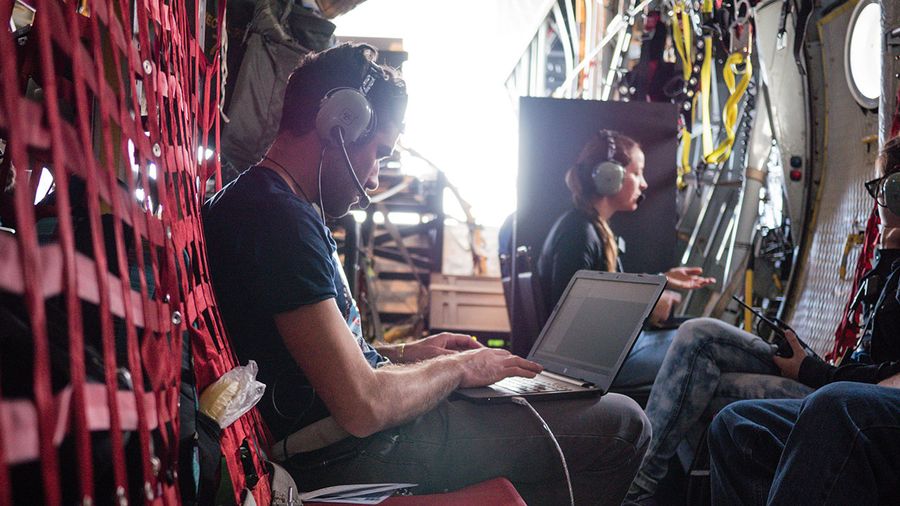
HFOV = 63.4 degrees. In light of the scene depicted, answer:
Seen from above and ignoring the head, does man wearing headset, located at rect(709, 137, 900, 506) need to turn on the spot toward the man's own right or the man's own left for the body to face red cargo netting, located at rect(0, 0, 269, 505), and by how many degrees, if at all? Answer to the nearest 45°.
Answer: approximately 45° to the man's own left

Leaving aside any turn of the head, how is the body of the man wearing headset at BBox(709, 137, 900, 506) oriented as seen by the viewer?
to the viewer's left

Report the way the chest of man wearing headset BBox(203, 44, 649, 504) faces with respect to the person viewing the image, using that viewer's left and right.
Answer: facing to the right of the viewer

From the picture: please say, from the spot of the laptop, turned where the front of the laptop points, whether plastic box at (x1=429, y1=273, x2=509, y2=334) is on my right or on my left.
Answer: on my right

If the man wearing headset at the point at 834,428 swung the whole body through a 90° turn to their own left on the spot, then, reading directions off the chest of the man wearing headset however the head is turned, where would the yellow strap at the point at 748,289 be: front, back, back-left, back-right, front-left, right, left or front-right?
back

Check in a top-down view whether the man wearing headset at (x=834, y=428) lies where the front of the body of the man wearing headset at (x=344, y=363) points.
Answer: yes

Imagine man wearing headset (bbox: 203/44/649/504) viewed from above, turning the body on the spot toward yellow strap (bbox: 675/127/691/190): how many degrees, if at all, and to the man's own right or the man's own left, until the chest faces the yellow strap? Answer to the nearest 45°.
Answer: approximately 45° to the man's own left

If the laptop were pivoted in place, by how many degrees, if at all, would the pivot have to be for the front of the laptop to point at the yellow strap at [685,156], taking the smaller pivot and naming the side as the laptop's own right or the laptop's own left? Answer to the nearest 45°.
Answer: approximately 135° to the laptop's own right

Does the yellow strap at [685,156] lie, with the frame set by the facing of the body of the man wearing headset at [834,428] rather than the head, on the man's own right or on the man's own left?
on the man's own right

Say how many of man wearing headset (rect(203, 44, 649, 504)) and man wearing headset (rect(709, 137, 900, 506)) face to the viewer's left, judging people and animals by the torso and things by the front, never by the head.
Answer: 1

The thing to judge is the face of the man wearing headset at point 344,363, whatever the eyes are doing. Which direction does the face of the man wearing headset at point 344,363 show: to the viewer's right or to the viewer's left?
to the viewer's right

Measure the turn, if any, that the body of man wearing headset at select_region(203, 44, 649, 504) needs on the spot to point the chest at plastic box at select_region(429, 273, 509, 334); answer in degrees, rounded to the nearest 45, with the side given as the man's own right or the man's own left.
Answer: approximately 90° to the man's own left

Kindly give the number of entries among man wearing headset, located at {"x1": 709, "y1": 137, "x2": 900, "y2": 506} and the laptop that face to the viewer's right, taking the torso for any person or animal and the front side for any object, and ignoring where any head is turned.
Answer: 0

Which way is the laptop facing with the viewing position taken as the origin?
facing the viewer and to the left of the viewer
